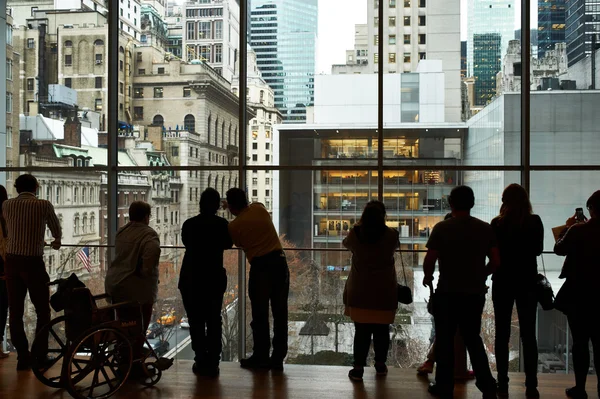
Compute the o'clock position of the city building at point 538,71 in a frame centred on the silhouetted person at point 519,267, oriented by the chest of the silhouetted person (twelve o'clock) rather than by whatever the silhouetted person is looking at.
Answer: The city building is roughly at 12 o'clock from the silhouetted person.

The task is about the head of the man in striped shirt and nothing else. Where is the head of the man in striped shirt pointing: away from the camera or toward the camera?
away from the camera

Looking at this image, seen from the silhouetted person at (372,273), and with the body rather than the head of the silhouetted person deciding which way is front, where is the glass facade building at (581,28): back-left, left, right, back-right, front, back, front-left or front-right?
front-right

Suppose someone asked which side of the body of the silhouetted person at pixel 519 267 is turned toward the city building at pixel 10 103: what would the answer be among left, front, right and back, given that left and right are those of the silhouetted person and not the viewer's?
left

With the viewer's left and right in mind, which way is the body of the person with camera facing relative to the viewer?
facing away from the viewer and to the left of the viewer

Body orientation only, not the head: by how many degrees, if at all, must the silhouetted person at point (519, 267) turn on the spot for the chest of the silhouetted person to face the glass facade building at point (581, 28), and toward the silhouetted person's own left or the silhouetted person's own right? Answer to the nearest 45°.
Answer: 0° — they already face it

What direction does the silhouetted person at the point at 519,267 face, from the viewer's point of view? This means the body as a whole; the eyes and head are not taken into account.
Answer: away from the camera

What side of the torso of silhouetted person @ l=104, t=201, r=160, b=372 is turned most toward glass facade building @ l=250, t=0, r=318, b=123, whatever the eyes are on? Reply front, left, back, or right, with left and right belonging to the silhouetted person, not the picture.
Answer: front

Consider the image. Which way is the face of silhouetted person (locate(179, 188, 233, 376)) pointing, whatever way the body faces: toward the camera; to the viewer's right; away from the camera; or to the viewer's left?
away from the camera

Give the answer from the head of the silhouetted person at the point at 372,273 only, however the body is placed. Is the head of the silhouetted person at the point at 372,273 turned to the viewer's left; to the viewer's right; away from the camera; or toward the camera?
away from the camera

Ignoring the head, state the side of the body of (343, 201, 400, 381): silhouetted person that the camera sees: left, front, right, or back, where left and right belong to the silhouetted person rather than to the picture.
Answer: back

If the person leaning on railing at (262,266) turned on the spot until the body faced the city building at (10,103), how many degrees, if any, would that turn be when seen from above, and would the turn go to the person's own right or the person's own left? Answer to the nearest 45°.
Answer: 0° — they already face it

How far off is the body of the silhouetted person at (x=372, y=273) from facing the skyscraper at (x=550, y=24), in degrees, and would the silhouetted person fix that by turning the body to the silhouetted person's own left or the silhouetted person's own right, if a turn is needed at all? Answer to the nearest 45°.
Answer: approximately 45° to the silhouetted person's own right

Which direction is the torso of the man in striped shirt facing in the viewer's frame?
away from the camera
